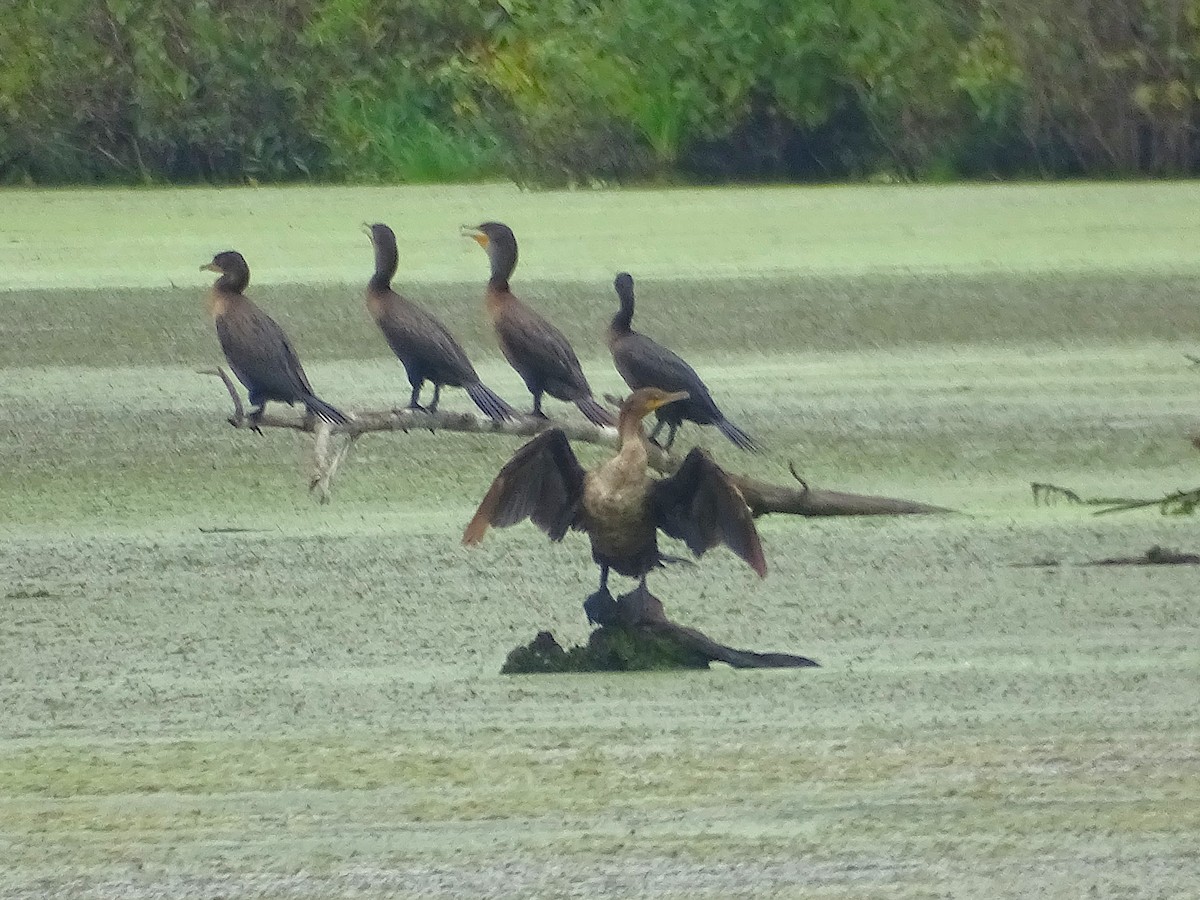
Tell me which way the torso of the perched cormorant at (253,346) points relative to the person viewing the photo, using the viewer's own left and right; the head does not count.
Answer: facing to the left of the viewer

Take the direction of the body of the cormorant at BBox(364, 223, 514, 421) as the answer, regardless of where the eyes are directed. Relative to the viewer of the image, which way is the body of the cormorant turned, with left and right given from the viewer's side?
facing to the left of the viewer

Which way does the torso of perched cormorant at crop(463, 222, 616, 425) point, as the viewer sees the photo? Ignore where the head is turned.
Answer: to the viewer's left

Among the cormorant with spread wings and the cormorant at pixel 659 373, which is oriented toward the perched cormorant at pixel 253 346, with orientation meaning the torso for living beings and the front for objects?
the cormorant

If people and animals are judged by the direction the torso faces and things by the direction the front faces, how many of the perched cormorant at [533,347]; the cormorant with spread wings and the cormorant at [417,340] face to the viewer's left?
2

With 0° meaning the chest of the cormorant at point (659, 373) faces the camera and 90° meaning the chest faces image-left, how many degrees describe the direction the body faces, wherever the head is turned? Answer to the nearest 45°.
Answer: approximately 90°

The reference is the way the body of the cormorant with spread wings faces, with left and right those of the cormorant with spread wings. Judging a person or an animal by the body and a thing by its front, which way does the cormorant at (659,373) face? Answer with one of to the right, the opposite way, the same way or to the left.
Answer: to the right

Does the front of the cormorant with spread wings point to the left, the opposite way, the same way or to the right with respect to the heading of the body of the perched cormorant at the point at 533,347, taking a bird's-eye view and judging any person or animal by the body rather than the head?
to the left

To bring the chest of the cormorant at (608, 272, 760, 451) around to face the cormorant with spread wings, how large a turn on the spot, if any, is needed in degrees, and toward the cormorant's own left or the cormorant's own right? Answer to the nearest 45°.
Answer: approximately 90° to the cormorant's own left
